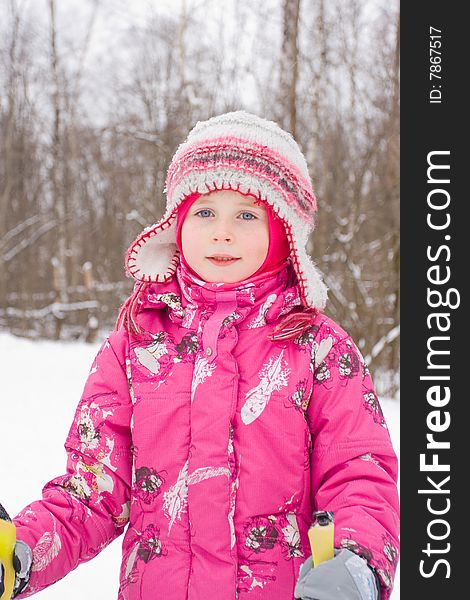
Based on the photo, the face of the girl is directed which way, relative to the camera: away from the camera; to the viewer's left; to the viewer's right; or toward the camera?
toward the camera

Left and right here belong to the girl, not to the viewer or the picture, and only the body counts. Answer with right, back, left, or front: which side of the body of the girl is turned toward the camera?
front
